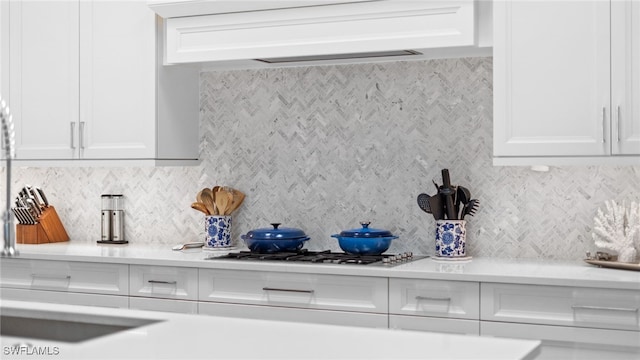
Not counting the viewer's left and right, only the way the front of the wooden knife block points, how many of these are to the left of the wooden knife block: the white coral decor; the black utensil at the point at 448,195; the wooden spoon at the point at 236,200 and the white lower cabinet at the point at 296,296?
4

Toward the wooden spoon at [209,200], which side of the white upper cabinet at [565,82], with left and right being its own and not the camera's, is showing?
right

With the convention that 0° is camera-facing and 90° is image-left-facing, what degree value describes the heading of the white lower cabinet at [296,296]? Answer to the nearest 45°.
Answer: approximately 0°

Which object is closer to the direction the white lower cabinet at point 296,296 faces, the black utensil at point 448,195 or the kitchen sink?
the kitchen sink

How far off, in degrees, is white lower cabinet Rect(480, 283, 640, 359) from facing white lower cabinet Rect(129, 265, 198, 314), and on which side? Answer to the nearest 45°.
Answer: approximately 90° to its right

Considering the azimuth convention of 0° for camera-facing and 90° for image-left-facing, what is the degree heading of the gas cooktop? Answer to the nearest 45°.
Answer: approximately 0°

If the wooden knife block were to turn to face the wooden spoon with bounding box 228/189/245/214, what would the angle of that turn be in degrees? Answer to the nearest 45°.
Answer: approximately 90° to its left
